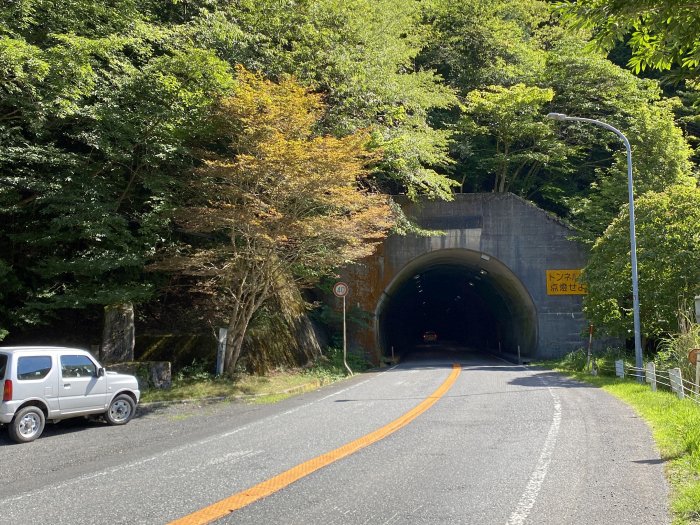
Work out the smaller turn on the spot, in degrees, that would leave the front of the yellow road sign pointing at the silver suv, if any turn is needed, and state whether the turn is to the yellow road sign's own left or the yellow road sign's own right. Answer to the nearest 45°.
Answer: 0° — it already faces it

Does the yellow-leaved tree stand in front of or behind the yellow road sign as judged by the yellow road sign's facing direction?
in front

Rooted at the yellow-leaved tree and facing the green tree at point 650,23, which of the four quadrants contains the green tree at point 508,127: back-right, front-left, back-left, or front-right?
back-left

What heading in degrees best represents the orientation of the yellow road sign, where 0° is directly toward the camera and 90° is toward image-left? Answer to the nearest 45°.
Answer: approximately 0°

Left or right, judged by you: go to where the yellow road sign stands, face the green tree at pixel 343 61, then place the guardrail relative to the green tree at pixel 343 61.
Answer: left

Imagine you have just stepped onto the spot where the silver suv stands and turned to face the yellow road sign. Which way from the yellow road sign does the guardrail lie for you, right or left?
right

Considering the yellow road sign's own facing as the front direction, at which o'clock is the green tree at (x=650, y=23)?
The green tree is roughly at 12 o'clock from the yellow road sign.

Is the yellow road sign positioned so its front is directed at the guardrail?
yes

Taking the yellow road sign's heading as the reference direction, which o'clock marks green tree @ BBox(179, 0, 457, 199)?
The green tree is roughly at 3 o'clock from the yellow road sign.
